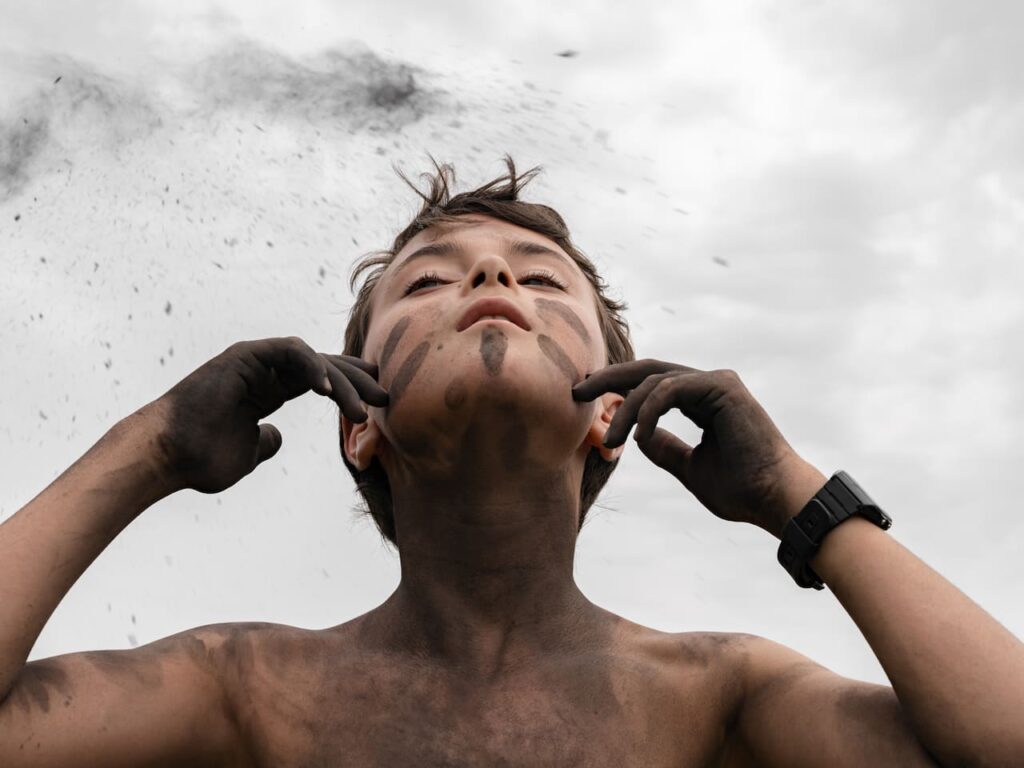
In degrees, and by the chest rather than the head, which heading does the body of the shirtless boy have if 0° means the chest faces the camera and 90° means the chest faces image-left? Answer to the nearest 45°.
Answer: approximately 0°
